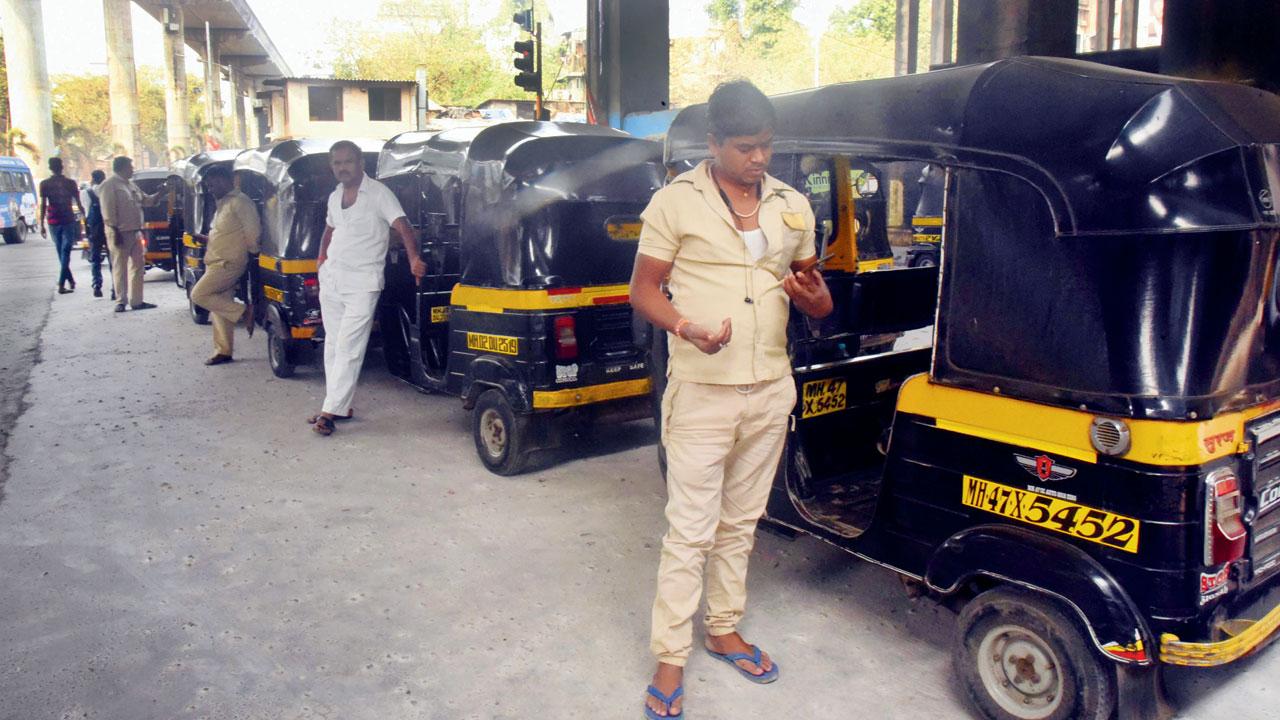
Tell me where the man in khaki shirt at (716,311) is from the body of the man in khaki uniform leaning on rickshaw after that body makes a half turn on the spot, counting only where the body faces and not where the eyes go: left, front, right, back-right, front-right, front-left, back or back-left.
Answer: right

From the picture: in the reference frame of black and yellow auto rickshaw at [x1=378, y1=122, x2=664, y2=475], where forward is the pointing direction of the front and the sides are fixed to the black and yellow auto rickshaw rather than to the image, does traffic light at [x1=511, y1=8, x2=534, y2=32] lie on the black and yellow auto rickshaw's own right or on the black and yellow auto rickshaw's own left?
on the black and yellow auto rickshaw's own right

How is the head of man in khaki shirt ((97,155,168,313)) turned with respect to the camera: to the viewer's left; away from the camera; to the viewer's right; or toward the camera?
to the viewer's right

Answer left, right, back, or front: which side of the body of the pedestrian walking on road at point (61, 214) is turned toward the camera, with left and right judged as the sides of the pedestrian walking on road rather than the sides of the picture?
back

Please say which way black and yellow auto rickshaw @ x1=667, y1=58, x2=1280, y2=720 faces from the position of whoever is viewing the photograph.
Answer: facing away from the viewer and to the left of the viewer

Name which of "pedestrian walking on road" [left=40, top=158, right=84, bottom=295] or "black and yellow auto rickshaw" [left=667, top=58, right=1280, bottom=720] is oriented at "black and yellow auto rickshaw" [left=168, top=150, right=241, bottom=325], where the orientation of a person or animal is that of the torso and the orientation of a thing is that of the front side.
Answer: "black and yellow auto rickshaw" [left=667, top=58, right=1280, bottom=720]

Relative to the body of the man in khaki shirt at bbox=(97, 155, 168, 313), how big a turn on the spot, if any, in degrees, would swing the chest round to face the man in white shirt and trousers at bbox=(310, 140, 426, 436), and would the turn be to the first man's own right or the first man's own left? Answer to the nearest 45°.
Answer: approximately 45° to the first man's own right

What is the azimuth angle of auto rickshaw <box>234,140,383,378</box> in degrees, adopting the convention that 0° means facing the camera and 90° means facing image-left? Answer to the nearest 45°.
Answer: approximately 135°

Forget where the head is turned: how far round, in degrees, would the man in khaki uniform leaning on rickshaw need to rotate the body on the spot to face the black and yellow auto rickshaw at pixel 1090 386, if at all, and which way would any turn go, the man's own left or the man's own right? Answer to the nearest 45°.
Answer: approximately 90° to the man's own left

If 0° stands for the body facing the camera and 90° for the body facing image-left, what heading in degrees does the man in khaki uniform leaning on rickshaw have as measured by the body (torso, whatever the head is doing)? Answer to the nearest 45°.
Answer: approximately 90°

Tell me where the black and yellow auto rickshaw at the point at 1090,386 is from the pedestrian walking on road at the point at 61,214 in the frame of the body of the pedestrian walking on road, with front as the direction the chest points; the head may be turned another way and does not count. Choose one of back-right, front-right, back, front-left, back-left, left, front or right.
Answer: back

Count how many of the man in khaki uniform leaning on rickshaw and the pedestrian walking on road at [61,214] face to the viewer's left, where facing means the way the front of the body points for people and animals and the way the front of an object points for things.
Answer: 1

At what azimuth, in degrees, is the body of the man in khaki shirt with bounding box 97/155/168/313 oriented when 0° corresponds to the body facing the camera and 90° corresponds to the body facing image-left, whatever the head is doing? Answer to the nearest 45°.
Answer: approximately 315°

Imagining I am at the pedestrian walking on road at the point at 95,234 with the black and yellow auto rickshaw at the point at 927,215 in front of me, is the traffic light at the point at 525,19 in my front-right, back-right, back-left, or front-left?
front-left
